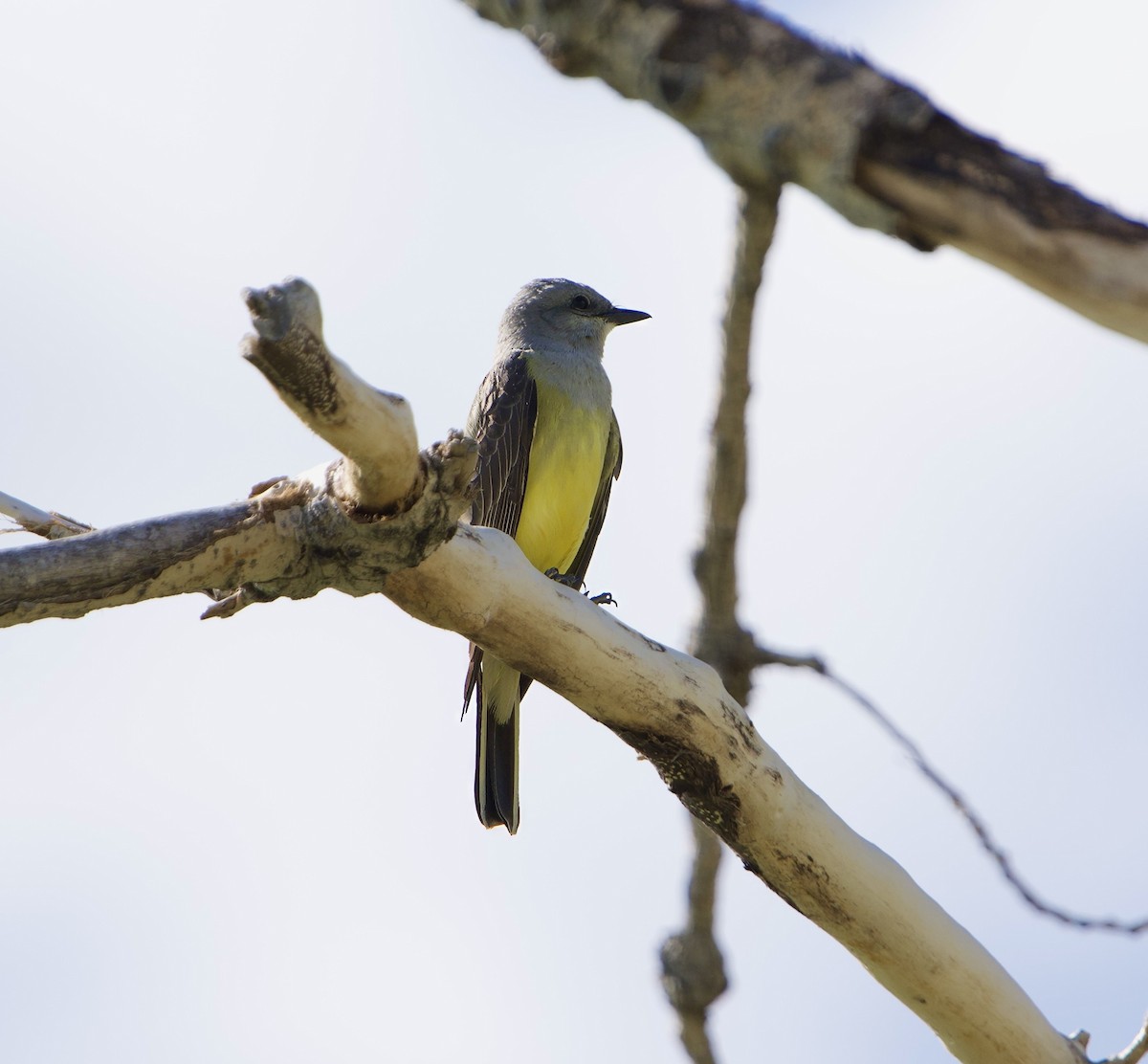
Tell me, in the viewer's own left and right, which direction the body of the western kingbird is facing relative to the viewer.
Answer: facing the viewer and to the right of the viewer

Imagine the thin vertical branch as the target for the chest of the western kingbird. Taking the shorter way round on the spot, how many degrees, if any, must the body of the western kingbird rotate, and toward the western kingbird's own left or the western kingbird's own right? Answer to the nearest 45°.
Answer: approximately 90° to the western kingbird's own left
